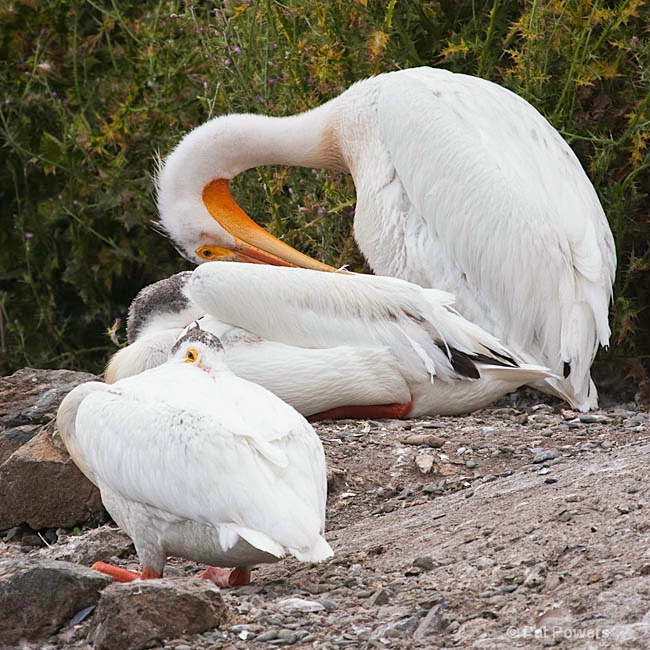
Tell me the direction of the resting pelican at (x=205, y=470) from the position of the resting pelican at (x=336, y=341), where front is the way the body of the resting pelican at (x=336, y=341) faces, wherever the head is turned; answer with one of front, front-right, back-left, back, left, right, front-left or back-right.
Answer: left

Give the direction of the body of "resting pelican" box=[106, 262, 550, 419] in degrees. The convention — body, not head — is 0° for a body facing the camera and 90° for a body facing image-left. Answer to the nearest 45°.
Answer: approximately 90°

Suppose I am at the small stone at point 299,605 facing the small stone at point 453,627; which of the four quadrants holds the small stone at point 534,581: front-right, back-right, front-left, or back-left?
front-left

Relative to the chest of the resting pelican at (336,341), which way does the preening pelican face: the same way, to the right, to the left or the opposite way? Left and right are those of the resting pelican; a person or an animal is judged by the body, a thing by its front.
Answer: the same way

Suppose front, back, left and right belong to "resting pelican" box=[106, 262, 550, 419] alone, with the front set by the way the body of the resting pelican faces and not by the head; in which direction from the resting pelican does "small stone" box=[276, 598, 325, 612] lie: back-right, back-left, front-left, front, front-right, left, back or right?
left

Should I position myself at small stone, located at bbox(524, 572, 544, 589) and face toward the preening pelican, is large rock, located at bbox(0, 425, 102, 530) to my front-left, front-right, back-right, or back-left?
front-left

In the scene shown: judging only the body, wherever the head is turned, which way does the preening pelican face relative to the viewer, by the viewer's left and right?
facing to the left of the viewer

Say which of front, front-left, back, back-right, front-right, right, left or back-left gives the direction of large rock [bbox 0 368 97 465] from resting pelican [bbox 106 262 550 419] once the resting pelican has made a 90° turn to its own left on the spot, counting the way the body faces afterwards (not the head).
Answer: right

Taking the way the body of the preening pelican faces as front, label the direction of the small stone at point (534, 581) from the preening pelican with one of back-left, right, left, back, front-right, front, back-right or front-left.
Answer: left

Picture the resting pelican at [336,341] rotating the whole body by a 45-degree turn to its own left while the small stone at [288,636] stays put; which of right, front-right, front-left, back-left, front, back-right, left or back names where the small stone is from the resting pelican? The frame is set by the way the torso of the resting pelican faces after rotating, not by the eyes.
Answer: front-left

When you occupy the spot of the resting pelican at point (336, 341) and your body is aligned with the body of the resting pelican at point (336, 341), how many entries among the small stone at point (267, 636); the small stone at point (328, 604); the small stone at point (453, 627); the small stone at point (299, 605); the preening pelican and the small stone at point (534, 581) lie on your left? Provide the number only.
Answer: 5

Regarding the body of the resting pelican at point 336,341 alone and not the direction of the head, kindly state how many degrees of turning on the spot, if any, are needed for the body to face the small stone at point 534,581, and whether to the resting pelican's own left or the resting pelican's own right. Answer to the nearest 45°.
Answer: approximately 90° to the resting pelican's own left

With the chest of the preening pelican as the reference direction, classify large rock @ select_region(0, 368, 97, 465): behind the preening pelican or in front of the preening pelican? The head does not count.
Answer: in front

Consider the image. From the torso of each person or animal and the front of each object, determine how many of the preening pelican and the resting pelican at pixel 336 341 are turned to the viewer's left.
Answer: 2

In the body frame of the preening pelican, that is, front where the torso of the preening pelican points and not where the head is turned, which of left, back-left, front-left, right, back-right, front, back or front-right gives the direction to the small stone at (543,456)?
left

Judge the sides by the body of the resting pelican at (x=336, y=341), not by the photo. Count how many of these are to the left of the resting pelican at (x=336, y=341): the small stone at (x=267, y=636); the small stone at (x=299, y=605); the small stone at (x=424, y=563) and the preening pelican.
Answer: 3

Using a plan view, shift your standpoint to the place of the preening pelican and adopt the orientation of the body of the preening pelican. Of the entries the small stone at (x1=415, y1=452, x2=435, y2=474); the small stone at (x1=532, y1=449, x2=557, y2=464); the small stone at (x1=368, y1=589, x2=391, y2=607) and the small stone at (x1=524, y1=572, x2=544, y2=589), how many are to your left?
4

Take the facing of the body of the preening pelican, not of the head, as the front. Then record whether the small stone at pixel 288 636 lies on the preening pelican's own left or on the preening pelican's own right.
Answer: on the preening pelican's own left
